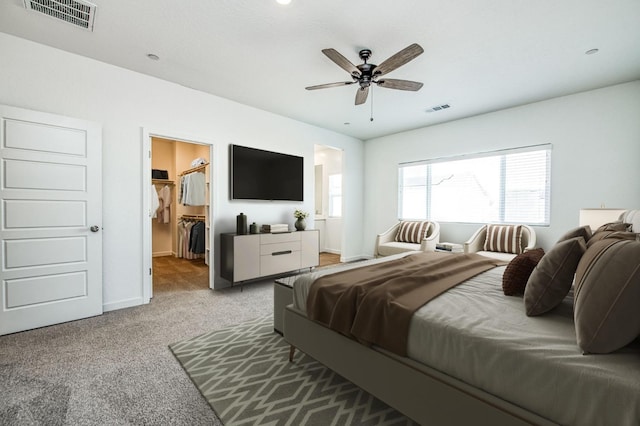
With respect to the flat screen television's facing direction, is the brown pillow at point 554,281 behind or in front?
in front

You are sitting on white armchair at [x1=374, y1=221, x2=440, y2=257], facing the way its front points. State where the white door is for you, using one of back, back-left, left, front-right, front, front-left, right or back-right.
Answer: front

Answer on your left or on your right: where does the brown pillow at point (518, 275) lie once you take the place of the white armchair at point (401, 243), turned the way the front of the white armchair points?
on your left

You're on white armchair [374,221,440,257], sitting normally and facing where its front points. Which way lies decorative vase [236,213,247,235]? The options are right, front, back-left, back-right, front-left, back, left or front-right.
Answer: front

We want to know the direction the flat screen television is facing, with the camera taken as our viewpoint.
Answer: facing the viewer and to the right of the viewer

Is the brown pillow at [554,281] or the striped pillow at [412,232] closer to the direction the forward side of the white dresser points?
the brown pillow

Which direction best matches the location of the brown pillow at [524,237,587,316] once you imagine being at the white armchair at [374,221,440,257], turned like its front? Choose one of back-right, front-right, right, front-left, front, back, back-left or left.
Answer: front-left

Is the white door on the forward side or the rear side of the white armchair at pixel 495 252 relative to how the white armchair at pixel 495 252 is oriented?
on the forward side

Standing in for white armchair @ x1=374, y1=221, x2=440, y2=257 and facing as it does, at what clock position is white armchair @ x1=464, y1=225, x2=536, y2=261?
white armchair @ x1=464, y1=225, x2=536, y2=261 is roughly at 8 o'clock from white armchair @ x1=374, y1=221, x2=440, y2=257.

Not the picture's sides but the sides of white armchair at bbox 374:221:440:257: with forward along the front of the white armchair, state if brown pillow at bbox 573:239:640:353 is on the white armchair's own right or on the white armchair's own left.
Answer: on the white armchair's own left

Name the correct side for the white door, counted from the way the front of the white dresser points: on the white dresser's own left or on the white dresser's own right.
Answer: on the white dresser's own right

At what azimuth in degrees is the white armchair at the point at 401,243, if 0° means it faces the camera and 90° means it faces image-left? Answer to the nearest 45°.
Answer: approximately 45°

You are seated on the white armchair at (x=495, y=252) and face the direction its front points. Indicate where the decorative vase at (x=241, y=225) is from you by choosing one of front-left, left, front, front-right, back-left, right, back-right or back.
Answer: front

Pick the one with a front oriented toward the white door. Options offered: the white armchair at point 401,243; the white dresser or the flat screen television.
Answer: the white armchair

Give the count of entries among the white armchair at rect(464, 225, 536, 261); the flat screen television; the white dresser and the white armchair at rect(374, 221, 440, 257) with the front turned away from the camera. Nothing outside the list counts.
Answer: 0

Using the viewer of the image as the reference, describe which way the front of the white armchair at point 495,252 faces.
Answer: facing the viewer and to the left of the viewer

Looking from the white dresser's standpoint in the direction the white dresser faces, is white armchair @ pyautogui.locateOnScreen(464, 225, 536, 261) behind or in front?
in front

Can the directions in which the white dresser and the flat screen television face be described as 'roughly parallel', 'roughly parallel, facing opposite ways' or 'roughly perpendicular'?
roughly parallel
